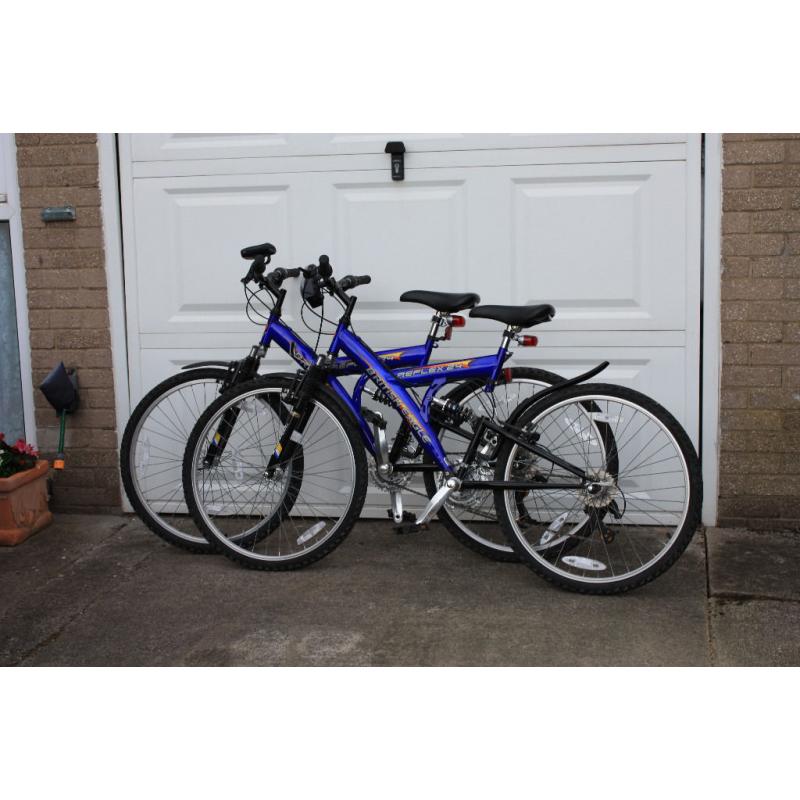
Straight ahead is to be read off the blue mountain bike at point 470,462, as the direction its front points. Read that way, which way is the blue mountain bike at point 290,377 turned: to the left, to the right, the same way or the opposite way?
the same way

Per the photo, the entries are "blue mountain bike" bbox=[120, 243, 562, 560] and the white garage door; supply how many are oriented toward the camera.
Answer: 1

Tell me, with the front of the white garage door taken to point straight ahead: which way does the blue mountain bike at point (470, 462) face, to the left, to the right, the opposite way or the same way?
to the right

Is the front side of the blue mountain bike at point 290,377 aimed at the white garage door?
no

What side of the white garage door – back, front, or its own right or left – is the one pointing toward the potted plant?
right

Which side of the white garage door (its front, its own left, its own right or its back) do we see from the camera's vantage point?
front

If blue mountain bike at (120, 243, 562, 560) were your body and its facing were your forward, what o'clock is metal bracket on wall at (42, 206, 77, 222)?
The metal bracket on wall is roughly at 1 o'clock from the blue mountain bike.

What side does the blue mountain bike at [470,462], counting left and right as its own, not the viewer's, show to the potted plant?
front

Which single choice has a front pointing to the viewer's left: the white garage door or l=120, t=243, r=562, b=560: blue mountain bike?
the blue mountain bike

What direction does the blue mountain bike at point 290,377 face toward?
to the viewer's left

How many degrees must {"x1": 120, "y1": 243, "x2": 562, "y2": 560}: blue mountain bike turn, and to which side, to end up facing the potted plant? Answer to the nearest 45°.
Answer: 0° — it already faces it

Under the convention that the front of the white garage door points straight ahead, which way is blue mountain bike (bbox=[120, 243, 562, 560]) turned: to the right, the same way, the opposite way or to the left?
to the right

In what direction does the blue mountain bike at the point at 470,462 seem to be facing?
to the viewer's left
